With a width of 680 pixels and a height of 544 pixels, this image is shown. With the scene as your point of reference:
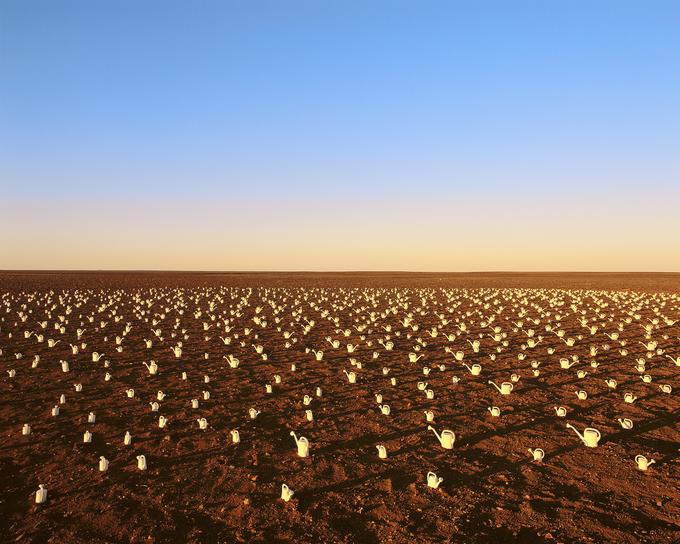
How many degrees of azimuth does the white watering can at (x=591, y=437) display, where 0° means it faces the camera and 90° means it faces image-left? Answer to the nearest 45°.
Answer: approximately 90°

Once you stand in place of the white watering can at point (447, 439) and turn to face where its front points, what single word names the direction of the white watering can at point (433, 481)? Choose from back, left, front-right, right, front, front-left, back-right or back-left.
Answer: left

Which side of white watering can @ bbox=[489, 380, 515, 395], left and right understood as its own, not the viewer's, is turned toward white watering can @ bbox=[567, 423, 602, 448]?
left

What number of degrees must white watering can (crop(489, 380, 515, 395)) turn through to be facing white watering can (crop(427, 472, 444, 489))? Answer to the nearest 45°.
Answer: approximately 90° to its left

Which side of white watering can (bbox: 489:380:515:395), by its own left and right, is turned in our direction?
left
